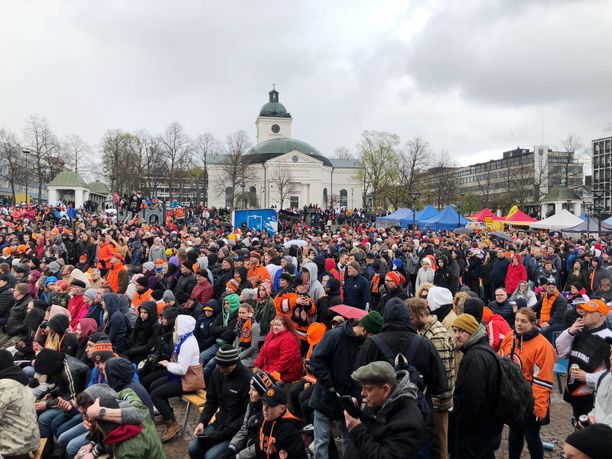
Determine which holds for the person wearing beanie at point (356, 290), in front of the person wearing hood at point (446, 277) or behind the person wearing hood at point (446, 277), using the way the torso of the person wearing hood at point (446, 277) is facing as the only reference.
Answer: in front

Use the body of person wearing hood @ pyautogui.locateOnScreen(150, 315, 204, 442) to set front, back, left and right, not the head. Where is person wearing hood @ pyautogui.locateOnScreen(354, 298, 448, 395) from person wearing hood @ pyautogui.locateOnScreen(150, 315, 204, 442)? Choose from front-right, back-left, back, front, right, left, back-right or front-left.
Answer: back-left

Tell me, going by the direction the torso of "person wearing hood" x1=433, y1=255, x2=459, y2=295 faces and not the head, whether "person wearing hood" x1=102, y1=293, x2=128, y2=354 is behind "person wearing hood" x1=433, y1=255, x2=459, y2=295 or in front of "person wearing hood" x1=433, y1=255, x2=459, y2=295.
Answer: in front

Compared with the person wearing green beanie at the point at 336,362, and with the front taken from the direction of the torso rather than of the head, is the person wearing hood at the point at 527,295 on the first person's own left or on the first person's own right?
on the first person's own left

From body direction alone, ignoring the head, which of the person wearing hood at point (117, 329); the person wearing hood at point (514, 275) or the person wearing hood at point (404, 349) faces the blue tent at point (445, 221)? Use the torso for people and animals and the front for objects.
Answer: the person wearing hood at point (404, 349)

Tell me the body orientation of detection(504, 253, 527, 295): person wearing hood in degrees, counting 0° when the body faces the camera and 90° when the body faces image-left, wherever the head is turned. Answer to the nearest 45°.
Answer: approximately 45°

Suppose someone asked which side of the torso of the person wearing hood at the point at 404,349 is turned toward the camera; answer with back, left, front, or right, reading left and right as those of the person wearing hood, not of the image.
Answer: back

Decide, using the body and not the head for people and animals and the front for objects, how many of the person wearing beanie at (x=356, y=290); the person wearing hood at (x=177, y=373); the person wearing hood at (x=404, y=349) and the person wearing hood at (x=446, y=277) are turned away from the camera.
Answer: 1
